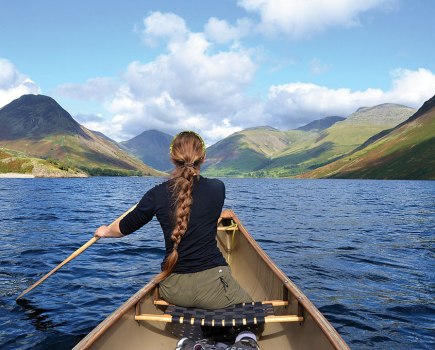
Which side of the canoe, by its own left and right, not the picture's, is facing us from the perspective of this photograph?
back

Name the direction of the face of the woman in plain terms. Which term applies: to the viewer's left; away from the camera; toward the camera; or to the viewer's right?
away from the camera

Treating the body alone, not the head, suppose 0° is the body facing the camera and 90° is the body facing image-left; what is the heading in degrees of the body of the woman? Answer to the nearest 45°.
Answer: approximately 180°
